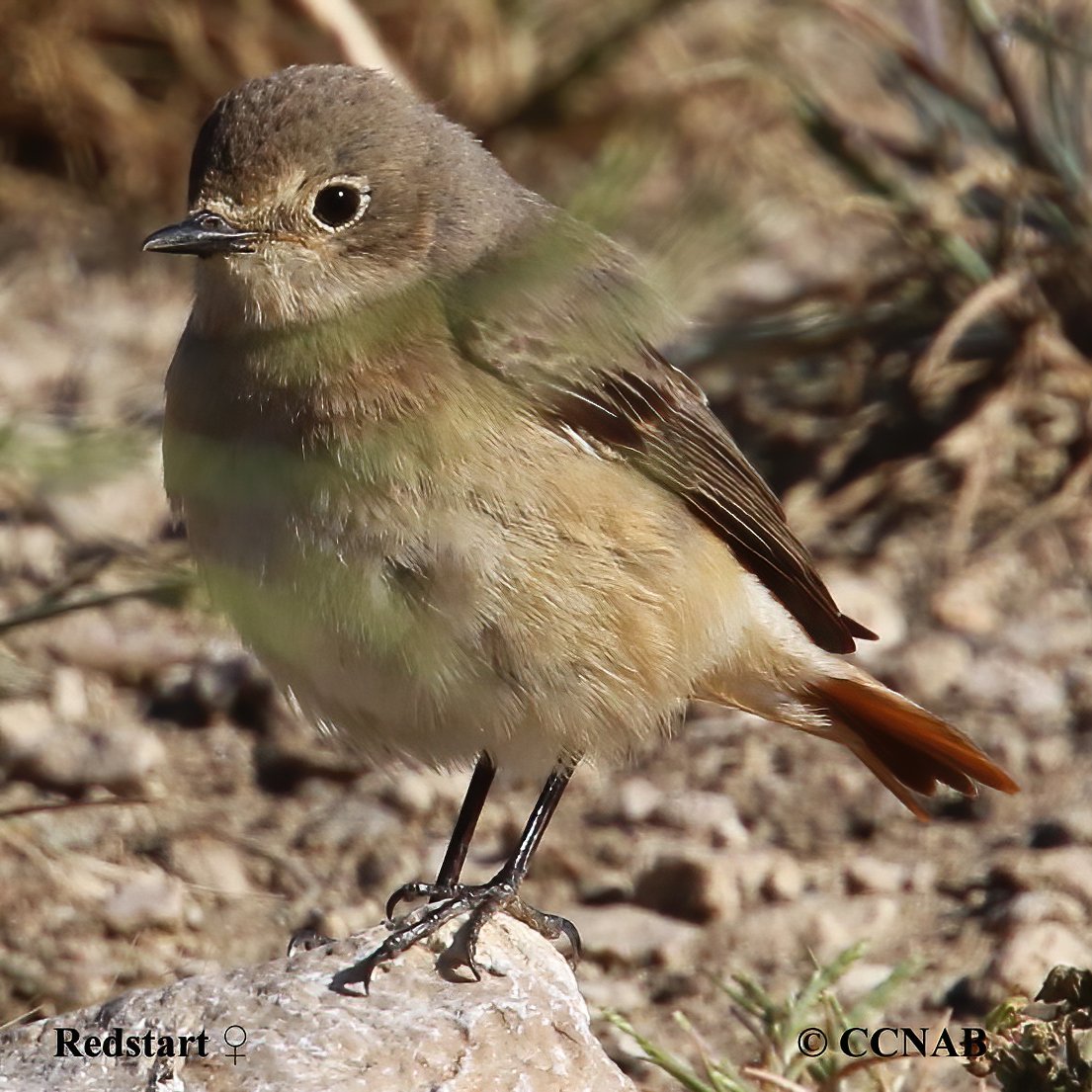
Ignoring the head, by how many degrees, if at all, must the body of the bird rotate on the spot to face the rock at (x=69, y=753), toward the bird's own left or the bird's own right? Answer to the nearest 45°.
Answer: approximately 90° to the bird's own right

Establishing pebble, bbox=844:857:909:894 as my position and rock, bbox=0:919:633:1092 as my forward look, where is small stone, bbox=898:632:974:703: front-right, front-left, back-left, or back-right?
back-right

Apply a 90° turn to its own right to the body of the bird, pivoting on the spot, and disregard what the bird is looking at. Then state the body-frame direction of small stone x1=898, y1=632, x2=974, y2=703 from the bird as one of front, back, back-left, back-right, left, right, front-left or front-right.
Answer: right

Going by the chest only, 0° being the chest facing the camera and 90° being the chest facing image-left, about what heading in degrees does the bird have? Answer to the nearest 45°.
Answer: approximately 45°

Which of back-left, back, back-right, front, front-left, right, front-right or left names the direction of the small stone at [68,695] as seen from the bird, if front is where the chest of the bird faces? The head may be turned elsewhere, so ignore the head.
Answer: right

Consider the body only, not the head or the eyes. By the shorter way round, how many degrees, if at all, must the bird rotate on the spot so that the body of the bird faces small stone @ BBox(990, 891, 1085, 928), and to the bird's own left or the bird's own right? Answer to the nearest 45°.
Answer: approximately 135° to the bird's own left

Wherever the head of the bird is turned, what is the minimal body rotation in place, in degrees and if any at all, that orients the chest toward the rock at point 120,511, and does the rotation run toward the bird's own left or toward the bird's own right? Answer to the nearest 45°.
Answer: approximately 90° to the bird's own right
